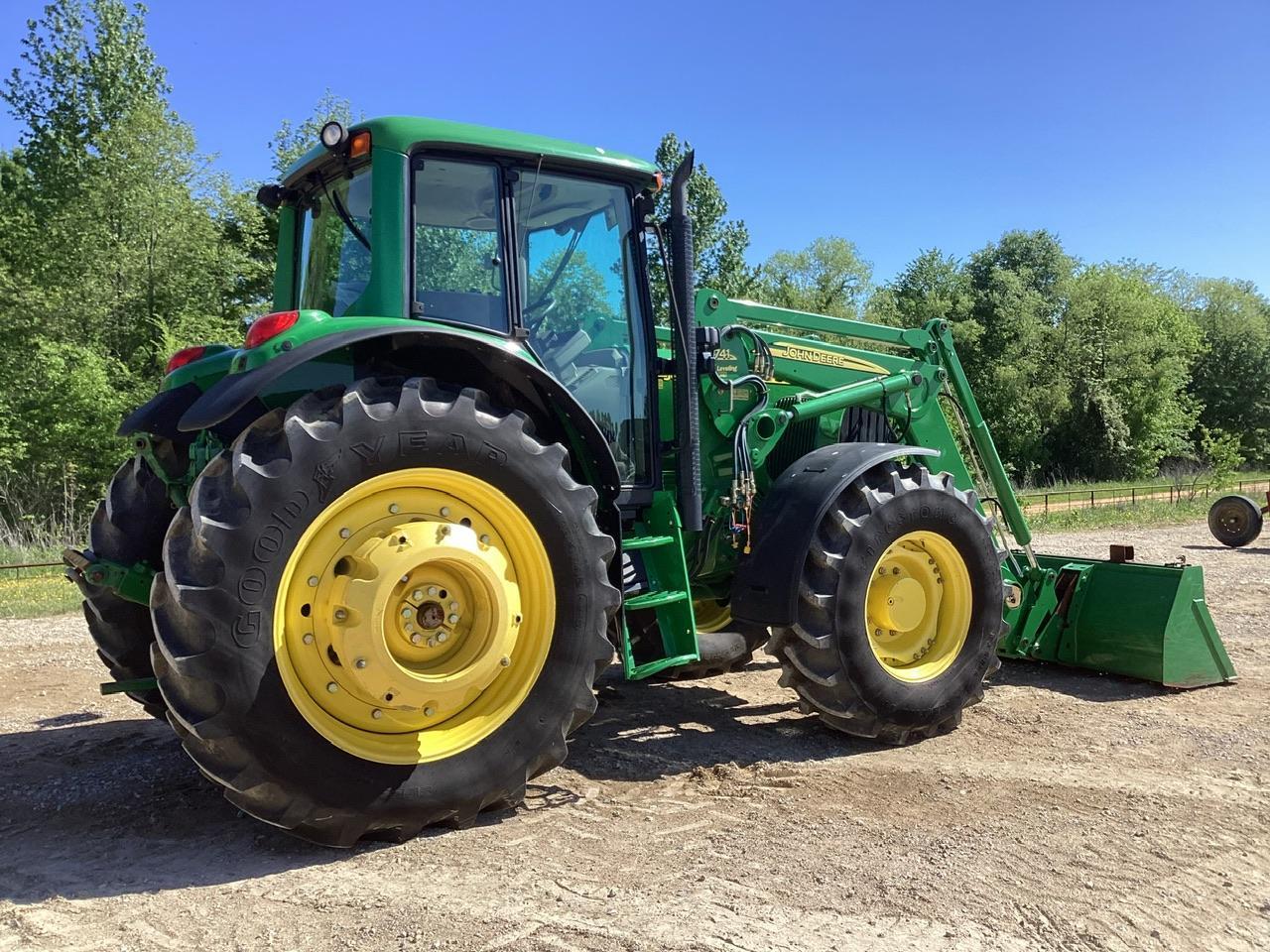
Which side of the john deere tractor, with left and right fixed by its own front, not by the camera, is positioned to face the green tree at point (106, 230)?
left

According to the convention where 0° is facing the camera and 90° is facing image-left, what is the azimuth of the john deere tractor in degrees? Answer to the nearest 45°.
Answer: approximately 225°

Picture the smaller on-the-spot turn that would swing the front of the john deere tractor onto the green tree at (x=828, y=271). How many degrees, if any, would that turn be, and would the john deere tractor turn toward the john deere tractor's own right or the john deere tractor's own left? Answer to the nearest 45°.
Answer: approximately 45° to the john deere tractor's own left

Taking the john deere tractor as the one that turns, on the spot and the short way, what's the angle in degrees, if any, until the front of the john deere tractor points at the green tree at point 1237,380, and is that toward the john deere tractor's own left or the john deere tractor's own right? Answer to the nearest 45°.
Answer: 0° — it already faces it

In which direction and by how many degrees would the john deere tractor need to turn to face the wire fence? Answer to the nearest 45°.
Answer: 0° — it already faces it

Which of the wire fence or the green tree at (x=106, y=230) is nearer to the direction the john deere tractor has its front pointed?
the wire fence

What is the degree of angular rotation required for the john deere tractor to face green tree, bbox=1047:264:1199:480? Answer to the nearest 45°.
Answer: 0° — it already faces it
